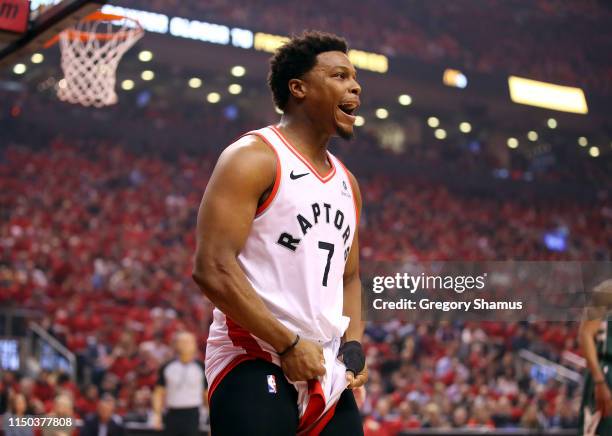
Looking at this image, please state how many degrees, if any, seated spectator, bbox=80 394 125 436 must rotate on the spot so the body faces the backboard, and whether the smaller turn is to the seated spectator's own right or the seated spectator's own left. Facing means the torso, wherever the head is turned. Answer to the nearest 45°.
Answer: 0° — they already face it
